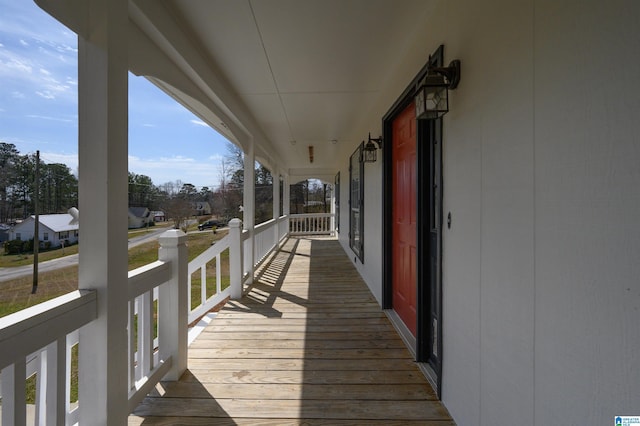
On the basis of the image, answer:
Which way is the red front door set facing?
to the viewer's left

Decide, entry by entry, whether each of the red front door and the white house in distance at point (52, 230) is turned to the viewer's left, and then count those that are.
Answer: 1

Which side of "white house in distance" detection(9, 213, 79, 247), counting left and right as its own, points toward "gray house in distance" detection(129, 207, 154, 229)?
left

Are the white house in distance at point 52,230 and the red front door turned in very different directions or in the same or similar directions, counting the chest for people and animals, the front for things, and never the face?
very different directions

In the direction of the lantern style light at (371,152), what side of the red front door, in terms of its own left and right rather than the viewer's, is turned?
right
